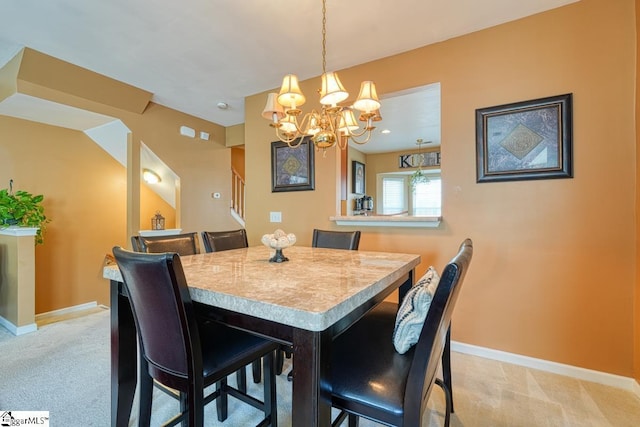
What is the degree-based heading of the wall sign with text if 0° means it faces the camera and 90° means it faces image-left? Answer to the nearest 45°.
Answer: approximately 0°

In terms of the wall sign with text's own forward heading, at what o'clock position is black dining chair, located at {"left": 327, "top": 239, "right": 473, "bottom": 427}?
The black dining chair is roughly at 12 o'clock from the wall sign with text.

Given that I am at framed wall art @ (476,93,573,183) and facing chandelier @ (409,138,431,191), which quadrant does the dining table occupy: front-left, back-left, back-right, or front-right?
back-left

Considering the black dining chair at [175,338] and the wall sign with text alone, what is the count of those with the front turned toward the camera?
1

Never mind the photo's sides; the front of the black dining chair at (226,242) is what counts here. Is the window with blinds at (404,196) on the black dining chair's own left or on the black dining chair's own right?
on the black dining chair's own left

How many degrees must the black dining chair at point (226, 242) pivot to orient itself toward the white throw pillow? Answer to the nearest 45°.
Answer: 0° — it already faces it

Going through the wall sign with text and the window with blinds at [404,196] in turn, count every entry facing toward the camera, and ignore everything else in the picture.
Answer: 2

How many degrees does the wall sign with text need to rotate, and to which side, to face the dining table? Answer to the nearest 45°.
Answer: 0° — it already faces it

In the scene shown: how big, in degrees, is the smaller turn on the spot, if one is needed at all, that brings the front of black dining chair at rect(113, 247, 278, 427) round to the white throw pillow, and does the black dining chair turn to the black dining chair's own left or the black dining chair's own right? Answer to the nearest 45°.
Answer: approximately 45° to the black dining chair's own right

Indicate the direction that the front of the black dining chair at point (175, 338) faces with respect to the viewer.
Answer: facing away from the viewer and to the right of the viewer

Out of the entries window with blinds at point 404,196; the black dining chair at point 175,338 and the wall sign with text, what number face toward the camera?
2

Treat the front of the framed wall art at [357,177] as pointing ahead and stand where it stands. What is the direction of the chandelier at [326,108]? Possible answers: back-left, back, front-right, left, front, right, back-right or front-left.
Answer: front-right

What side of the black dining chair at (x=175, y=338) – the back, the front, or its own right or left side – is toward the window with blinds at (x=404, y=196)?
front
